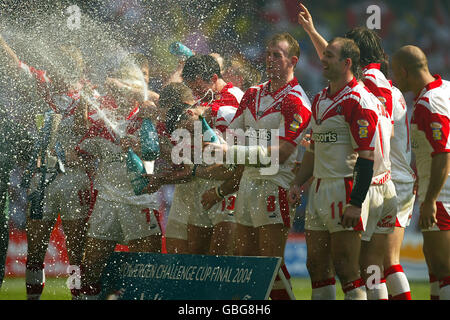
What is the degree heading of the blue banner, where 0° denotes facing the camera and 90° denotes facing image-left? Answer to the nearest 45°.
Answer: approximately 0°
